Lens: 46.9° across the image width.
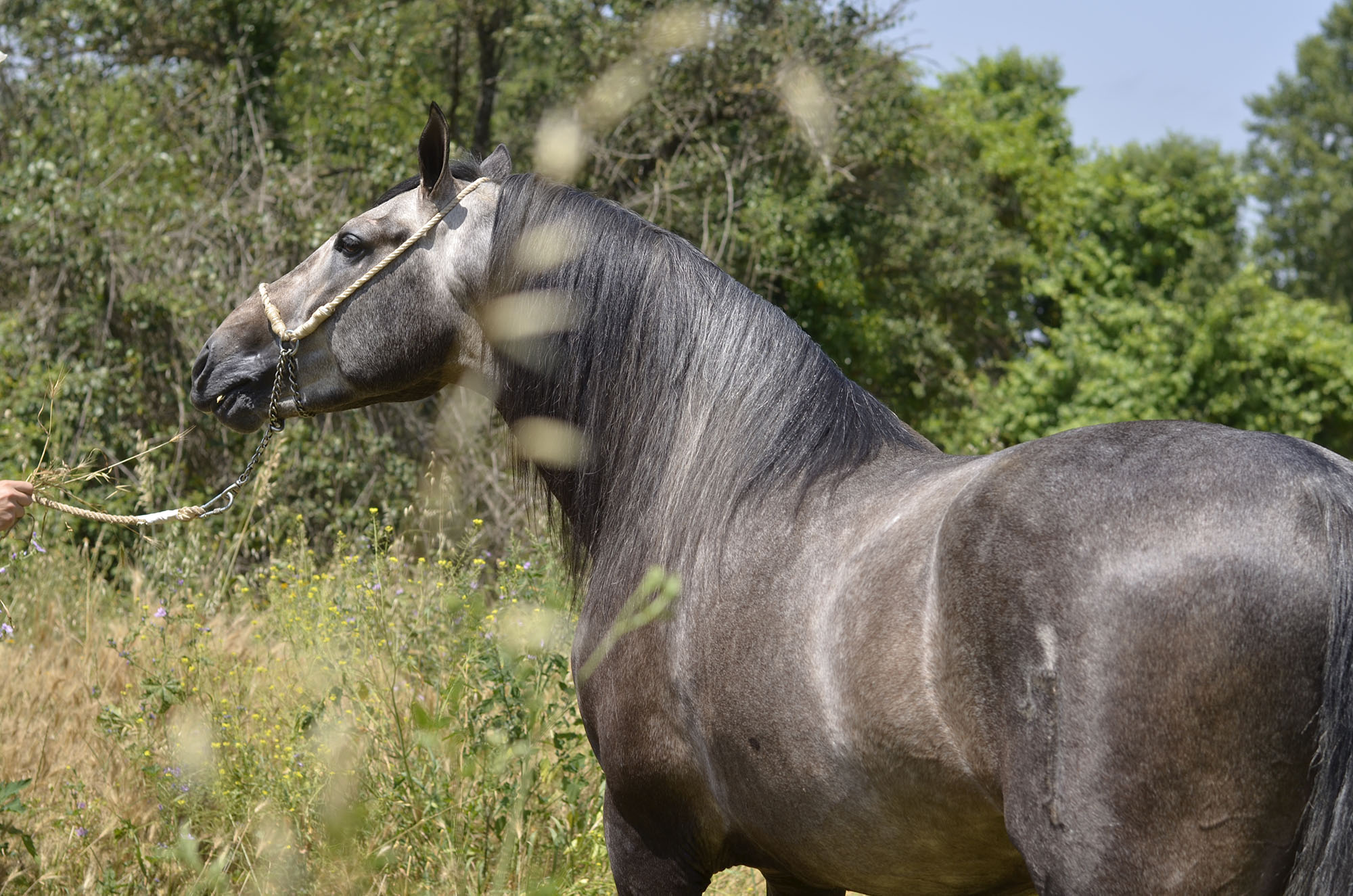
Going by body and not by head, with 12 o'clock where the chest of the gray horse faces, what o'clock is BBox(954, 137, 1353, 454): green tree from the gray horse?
The green tree is roughly at 2 o'clock from the gray horse.

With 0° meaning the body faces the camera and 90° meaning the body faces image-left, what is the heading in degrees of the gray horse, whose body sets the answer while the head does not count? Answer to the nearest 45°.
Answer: approximately 135°

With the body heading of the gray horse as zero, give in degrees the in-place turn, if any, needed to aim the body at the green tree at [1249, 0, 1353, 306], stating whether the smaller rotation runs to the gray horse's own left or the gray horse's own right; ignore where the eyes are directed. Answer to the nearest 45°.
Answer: approximately 45° to the gray horse's own right
